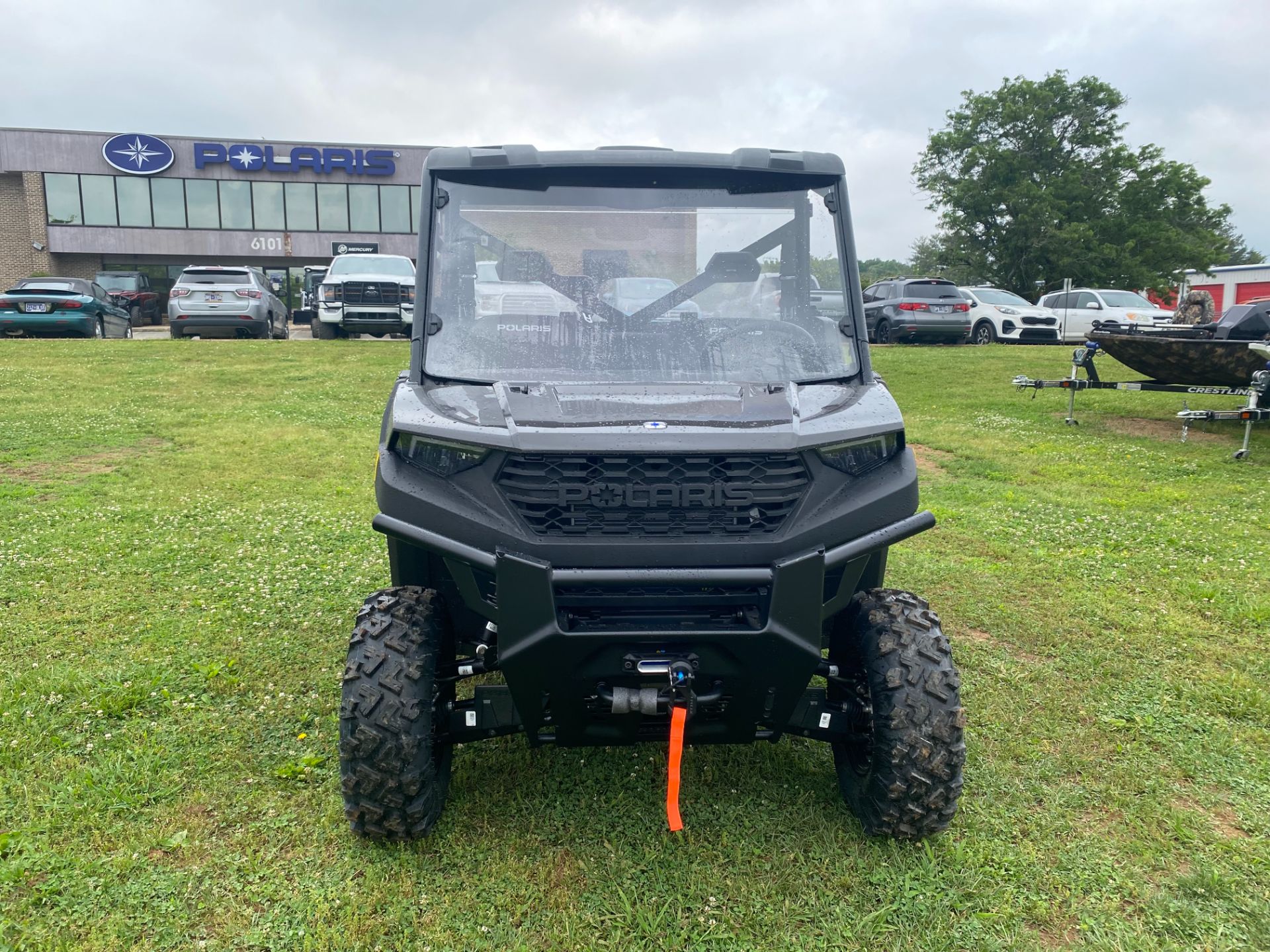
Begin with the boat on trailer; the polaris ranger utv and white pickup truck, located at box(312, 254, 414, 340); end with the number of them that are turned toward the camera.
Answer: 2

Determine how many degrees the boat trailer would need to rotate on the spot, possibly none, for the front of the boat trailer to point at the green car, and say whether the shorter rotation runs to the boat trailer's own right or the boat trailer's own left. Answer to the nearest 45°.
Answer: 0° — it already faces it

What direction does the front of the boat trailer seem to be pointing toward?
to the viewer's left

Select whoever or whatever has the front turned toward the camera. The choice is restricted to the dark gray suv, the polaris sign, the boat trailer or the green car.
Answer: the polaris sign

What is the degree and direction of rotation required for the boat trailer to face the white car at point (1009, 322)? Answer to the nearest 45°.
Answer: approximately 90° to its right

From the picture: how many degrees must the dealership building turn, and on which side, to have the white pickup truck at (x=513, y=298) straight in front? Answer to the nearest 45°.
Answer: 0° — it already faces it

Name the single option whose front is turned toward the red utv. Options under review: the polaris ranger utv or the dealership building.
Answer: the dealership building

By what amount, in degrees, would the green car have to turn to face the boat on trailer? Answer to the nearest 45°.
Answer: approximately 90° to its right

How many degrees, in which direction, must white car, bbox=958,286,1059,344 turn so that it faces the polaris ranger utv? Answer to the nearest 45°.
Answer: approximately 45° to its right

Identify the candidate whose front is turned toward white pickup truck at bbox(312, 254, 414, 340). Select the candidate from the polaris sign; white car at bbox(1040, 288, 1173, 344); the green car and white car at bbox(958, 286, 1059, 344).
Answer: the polaris sign

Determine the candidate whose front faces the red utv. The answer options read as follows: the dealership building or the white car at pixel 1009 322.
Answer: the dealership building

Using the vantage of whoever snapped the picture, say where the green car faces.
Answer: facing away from the viewer and to the right of the viewer
